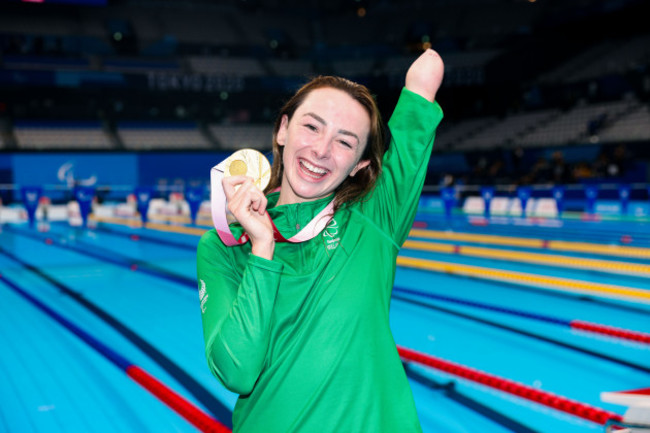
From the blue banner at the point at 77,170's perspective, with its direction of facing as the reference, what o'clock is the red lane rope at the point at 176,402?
The red lane rope is roughly at 12 o'clock from the blue banner.

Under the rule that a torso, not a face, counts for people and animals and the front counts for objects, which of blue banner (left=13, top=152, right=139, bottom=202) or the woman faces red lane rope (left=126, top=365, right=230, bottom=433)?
the blue banner

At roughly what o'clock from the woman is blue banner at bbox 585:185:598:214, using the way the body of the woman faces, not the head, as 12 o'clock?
The blue banner is roughly at 7 o'clock from the woman.

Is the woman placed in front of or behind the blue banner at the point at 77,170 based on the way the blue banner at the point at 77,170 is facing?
in front

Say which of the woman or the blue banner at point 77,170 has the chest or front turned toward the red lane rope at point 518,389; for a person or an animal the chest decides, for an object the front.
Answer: the blue banner

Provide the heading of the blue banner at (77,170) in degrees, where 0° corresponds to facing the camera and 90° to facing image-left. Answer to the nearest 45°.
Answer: approximately 0°

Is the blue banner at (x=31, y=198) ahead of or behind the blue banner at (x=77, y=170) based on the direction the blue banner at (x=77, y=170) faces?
ahead

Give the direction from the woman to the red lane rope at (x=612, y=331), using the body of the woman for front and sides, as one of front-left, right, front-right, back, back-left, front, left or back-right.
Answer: back-left

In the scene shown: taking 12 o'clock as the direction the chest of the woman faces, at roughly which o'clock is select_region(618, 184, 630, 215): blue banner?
The blue banner is roughly at 7 o'clock from the woman.

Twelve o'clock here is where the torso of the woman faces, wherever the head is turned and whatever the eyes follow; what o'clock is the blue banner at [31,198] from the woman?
The blue banner is roughly at 5 o'clock from the woman.
